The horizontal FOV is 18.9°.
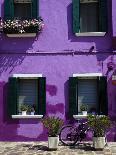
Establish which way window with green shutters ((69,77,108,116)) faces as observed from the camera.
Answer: facing the viewer

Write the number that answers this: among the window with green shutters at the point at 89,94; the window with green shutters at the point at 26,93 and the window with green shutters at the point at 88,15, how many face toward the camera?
3

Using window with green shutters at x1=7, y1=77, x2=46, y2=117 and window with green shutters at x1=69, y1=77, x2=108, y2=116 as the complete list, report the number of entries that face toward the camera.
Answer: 2

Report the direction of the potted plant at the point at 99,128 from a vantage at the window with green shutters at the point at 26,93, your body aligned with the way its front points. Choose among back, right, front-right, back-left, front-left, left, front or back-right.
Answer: front-left

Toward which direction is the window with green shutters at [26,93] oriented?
toward the camera

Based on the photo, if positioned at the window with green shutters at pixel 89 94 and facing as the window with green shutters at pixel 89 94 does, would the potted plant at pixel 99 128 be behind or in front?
in front

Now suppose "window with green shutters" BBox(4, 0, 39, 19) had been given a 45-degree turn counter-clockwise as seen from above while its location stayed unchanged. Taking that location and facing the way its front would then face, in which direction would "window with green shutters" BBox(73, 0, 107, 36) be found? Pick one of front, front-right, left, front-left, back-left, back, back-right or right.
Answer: front-left

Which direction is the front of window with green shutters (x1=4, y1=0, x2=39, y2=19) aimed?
toward the camera
